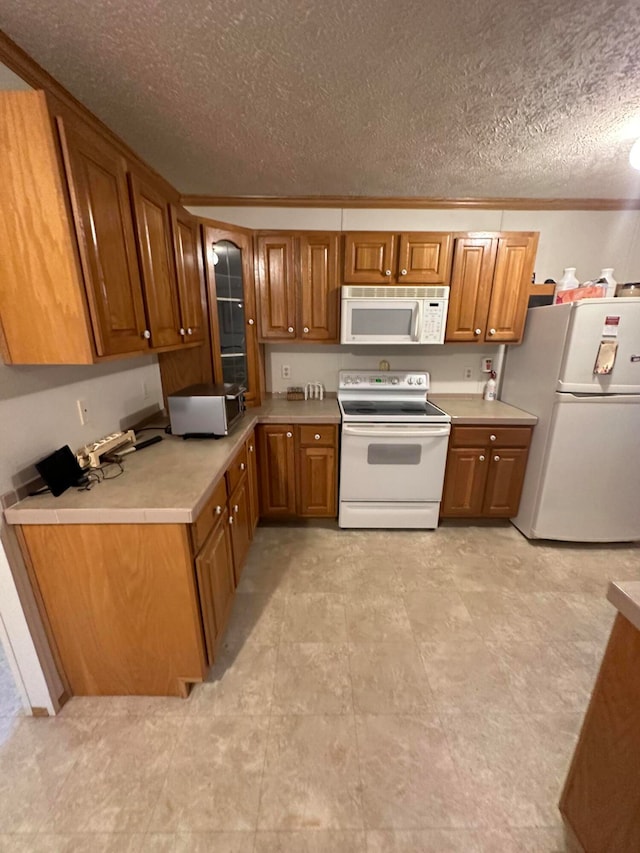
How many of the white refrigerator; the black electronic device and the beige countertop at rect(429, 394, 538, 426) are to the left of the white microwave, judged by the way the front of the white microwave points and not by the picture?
2

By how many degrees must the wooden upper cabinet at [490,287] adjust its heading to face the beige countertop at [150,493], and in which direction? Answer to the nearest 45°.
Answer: approximately 45° to its right

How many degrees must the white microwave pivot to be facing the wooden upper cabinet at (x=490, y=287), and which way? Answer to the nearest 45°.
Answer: approximately 90° to its left

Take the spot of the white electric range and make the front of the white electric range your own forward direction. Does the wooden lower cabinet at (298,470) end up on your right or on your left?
on your right

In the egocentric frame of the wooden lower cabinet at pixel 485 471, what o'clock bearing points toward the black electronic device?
The black electronic device is roughly at 1 o'clock from the wooden lower cabinet.

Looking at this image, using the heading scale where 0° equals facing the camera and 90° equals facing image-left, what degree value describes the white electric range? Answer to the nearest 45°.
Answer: approximately 0°

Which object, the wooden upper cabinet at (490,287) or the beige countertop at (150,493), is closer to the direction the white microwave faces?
the beige countertop
